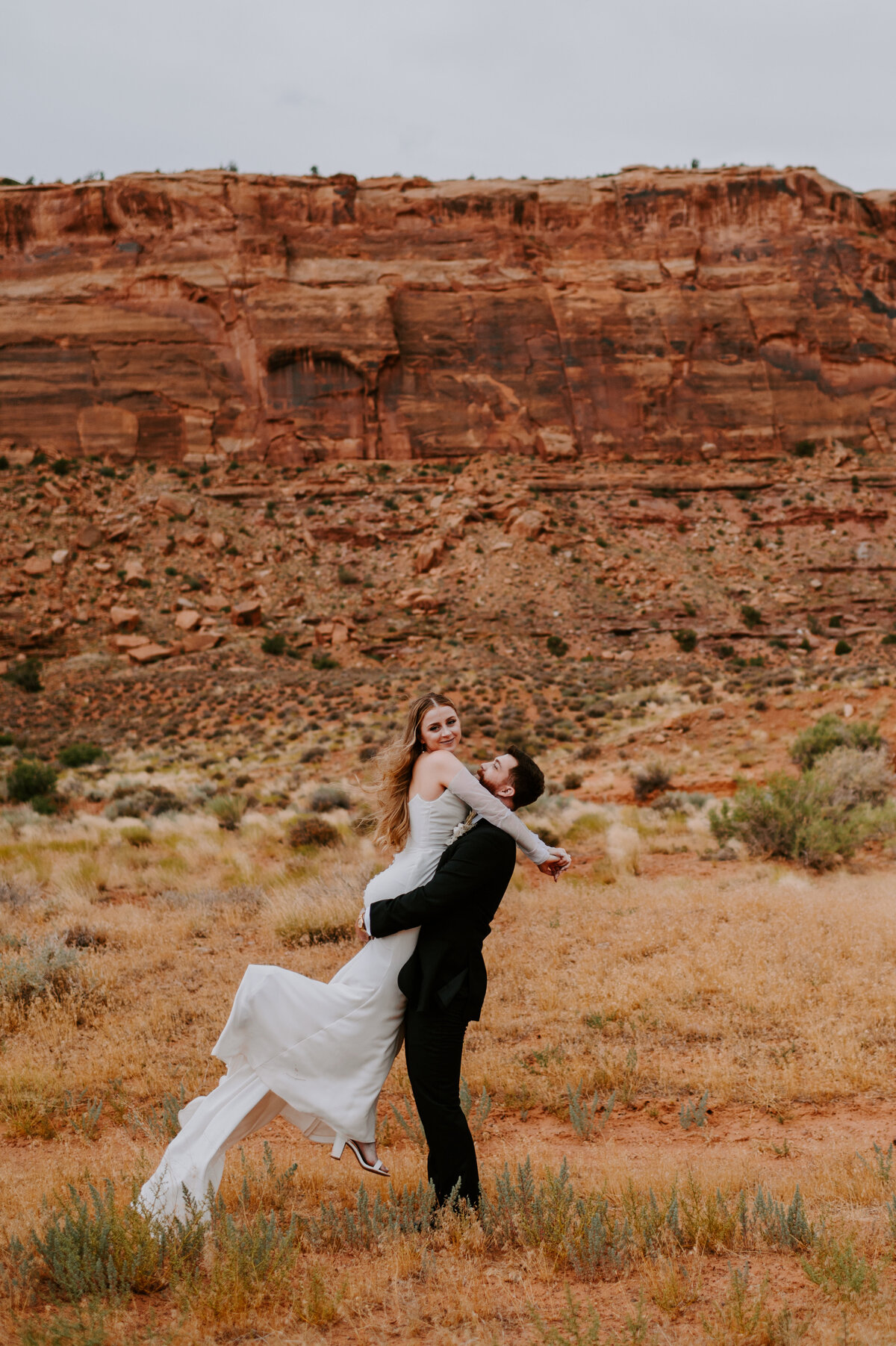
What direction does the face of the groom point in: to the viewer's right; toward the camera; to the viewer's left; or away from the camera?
to the viewer's left

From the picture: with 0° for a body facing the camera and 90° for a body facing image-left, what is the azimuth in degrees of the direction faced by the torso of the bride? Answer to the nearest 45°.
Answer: approximately 270°

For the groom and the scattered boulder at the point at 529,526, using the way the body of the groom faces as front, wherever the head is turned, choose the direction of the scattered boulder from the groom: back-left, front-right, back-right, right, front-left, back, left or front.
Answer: right

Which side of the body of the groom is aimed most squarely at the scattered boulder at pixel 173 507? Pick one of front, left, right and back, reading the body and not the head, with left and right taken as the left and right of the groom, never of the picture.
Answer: right

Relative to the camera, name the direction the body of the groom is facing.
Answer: to the viewer's left

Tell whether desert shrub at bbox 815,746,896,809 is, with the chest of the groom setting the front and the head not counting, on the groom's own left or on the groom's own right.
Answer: on the groom's own right

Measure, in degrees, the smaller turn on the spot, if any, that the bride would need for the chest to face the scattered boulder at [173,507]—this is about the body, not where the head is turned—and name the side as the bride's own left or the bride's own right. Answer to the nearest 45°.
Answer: approximately 90° to the bride's own left
